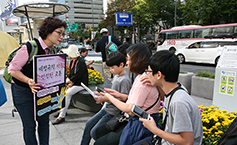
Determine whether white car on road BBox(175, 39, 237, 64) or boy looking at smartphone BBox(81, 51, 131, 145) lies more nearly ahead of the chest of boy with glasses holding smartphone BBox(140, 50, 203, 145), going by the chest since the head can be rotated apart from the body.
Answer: the boy looking at smartphone

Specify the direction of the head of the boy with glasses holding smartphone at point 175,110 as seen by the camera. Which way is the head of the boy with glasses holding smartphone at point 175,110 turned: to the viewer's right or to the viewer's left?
to the viewer's left

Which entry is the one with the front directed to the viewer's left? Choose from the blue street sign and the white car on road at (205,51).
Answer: the white car on road

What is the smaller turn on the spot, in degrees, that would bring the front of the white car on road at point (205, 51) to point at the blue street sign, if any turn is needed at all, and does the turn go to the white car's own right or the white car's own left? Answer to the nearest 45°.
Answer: approximately 45° to the white car's own right

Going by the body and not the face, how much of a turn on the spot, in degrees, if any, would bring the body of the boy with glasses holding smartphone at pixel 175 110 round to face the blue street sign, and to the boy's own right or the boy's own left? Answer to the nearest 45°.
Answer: approximately 90° to the boy's own right

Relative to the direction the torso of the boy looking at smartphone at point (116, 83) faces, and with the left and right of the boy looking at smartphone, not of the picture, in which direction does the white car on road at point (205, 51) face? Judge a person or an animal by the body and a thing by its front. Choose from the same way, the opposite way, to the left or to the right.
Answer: to the right

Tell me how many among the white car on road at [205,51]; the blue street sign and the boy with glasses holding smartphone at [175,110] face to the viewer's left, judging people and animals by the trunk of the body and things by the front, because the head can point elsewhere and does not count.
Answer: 2

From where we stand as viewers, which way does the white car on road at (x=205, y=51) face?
facing to the left of the viewer

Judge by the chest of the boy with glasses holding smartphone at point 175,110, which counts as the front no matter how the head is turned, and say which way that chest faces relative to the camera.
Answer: to the viewer's left

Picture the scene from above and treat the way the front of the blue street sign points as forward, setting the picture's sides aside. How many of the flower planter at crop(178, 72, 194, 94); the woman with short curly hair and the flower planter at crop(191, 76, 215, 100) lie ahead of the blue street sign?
3

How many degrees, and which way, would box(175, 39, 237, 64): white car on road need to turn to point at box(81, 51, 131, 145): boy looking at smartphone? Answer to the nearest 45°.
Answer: approximately 90° to its left

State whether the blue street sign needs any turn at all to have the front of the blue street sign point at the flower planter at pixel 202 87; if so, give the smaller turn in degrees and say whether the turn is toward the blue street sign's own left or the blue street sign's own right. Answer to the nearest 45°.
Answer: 0° — it already faces it

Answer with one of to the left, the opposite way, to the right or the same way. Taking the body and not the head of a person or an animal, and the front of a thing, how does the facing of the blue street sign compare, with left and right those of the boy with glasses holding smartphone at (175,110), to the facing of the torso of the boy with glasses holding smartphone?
to the left

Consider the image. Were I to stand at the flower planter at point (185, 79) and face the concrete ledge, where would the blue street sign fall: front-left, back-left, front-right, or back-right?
back-right
